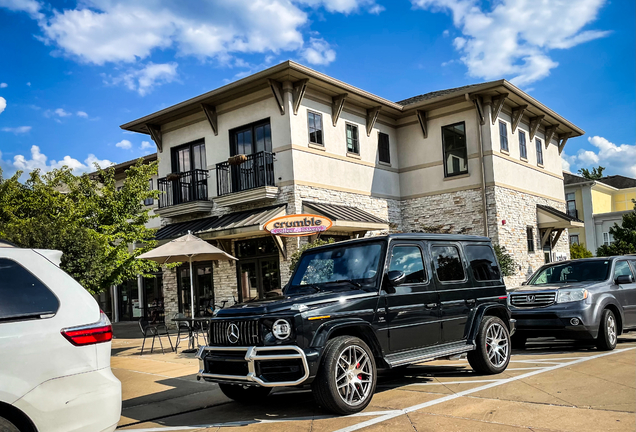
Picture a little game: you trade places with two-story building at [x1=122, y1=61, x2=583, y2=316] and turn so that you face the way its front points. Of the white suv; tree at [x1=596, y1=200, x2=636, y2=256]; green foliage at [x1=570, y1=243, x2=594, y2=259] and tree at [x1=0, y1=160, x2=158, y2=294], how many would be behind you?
2

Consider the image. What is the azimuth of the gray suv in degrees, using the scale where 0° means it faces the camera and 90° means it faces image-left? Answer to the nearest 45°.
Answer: approximately 45°

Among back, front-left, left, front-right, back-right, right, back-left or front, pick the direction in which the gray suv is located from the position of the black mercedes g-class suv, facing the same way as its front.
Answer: back

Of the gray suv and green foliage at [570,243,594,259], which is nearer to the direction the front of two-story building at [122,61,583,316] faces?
the gray suv

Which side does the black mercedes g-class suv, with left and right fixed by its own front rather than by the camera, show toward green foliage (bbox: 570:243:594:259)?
back

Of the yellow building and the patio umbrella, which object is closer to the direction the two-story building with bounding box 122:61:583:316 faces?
the patio umbrella

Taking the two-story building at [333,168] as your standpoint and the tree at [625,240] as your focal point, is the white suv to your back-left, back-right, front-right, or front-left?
back-right
